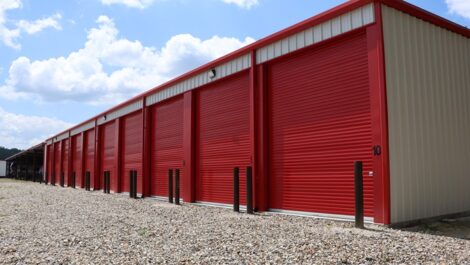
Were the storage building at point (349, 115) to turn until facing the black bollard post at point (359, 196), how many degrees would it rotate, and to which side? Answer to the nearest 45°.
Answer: approximately 45° to its left

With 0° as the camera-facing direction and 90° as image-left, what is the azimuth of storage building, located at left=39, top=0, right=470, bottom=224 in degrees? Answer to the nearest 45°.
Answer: approximately 45°
